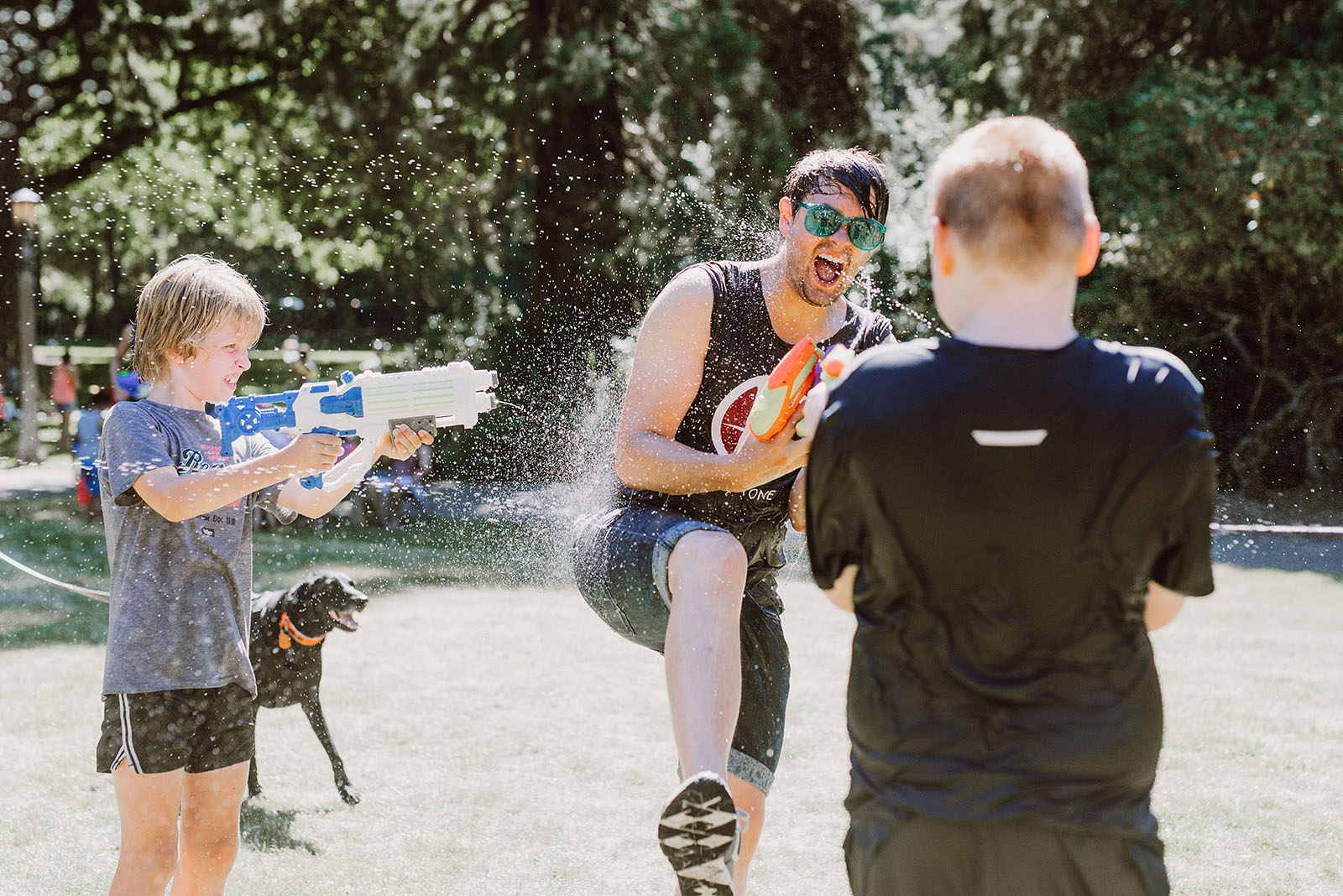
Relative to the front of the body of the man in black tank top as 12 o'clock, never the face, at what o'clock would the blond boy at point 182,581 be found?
The blond boy is roughly at 4 o'clock from the man in black tank top.

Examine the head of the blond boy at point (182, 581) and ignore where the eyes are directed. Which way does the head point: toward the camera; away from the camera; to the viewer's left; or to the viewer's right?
to the viewer's right

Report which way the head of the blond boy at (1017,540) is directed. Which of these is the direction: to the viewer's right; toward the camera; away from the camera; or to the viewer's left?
away from the camera

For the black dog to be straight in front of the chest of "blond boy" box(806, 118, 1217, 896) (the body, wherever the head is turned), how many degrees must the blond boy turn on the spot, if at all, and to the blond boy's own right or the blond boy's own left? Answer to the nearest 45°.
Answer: approximately 45° to the blond boy's own left

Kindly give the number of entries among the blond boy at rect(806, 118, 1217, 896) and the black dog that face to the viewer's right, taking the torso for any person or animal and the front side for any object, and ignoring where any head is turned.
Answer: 1

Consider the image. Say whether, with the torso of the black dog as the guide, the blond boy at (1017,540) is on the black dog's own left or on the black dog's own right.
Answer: on the black dog's own right

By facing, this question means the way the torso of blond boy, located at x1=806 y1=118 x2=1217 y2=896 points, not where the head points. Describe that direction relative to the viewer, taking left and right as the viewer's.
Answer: facing away from the viewer

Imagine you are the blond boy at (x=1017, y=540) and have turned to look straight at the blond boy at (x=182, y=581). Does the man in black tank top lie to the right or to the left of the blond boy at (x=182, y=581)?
right

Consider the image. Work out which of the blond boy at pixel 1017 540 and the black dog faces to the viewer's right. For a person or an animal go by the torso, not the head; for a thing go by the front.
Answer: the black dog

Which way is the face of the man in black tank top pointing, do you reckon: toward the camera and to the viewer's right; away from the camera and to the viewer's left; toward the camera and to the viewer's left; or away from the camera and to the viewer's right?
toward the camera and to the viewer's right

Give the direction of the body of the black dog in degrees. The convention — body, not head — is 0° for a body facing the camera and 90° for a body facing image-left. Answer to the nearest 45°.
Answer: approximately 270°
